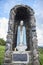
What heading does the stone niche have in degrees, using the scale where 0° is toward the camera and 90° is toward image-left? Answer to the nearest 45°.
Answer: approximately 0°
